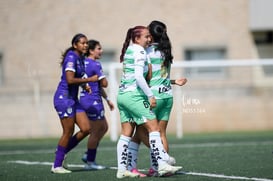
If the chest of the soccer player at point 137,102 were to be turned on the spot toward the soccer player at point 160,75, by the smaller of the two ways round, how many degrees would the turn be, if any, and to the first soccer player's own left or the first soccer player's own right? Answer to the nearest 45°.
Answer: approximately 45° to the first soccer player's own left

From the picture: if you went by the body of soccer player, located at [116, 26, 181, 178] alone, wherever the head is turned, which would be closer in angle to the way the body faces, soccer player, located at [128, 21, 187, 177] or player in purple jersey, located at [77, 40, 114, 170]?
the soccer player

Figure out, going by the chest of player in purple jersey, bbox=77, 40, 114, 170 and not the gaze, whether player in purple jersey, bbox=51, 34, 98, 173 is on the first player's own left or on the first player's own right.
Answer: on the first player's own right

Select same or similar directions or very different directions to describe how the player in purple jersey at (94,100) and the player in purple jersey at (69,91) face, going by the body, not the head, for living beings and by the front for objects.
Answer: same or similar directions

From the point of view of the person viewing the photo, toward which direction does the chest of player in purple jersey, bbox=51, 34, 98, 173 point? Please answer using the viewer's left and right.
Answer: facing to the right of the viewer

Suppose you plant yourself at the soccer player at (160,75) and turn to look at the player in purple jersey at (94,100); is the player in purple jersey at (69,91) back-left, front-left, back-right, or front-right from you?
front-left

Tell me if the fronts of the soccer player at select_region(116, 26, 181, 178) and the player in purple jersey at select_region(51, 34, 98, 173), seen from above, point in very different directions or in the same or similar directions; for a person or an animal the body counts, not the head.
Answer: same or similar directions
